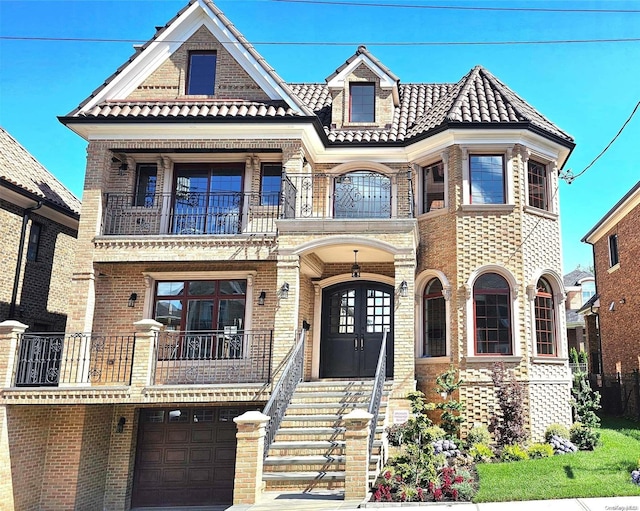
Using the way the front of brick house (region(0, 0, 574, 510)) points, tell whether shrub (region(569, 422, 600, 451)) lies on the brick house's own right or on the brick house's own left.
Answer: on the brick house's own left

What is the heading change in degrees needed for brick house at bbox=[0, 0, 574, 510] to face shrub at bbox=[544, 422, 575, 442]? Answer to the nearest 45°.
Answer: approximately 90° to its left

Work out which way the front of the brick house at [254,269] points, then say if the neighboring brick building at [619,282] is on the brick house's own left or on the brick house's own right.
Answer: on the brick house's own left

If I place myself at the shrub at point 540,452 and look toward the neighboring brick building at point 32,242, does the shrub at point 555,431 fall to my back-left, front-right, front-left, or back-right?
back-right

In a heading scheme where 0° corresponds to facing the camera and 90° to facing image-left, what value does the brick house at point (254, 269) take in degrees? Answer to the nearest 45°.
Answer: approximately 0°

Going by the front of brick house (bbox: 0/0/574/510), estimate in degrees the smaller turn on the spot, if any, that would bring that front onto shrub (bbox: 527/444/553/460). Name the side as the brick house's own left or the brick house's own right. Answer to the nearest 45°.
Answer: approximately 90° to the brick house's own left

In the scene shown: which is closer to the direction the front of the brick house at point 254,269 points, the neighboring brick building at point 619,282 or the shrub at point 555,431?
the shrub

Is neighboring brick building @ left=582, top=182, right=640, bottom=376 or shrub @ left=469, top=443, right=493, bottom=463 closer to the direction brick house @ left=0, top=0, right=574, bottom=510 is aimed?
the shrub

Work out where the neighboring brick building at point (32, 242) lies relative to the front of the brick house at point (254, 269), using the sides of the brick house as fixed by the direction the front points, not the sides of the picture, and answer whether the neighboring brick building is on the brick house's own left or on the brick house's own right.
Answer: on the brick house's own right
